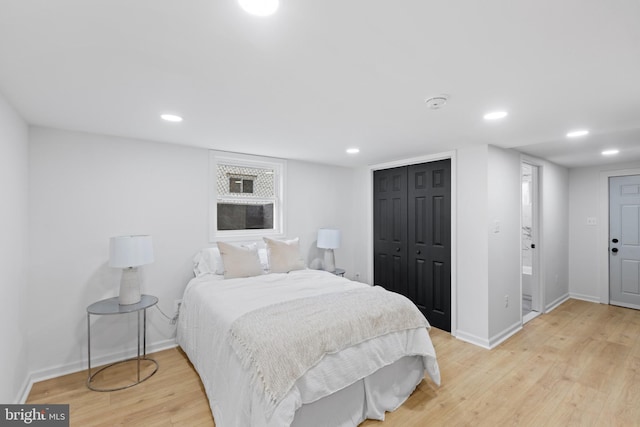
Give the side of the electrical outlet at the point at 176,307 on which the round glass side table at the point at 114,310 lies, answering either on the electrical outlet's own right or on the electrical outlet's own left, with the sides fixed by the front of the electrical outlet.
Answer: on the electrical outlet's own right

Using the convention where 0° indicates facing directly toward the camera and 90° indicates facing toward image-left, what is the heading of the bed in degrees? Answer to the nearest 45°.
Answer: approximately 315°

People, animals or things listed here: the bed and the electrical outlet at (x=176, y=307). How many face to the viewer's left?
0

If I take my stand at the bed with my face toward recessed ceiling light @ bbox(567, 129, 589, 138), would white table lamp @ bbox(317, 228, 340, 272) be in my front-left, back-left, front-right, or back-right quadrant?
front-left

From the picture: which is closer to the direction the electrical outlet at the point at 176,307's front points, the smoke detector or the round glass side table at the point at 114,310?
the smoke detector

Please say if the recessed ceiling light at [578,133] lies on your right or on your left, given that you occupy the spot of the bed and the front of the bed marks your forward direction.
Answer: on your left

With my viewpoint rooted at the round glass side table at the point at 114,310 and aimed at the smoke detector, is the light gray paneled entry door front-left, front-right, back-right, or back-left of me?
front-left

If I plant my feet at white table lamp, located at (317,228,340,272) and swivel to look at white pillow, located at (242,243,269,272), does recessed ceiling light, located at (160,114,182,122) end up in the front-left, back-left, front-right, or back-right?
front-left

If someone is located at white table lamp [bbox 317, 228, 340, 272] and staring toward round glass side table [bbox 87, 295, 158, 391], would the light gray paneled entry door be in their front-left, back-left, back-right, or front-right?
back-left
